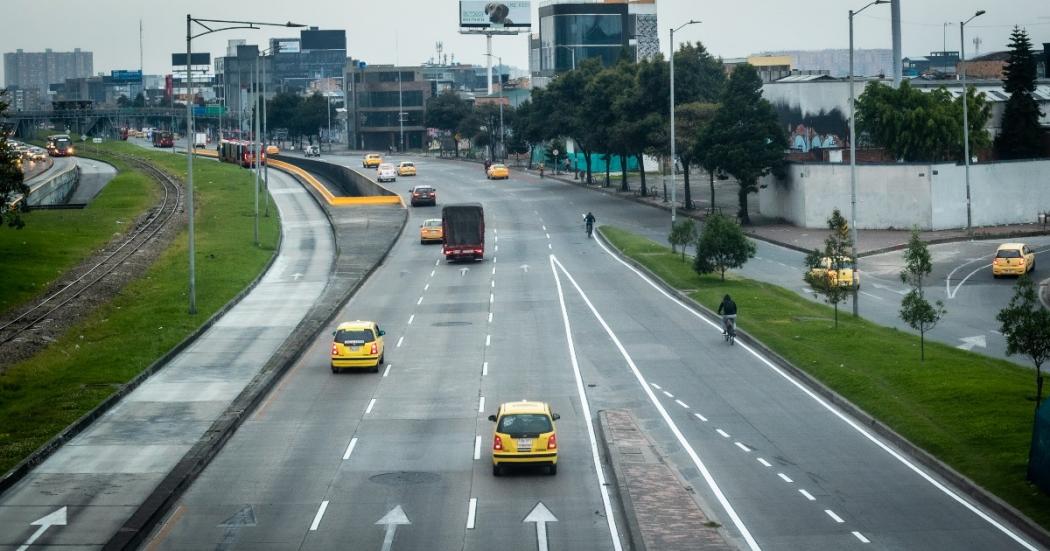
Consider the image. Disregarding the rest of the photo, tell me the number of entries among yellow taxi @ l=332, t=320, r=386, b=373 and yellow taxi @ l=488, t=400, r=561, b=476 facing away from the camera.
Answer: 2

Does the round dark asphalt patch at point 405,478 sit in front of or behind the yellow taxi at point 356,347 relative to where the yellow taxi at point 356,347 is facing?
behind

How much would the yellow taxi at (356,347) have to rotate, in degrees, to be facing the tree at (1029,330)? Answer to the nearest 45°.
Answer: approximately 135° to its right

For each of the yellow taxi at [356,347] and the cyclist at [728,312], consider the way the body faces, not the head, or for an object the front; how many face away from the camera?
2

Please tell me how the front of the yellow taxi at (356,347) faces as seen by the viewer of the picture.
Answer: facing away from the viewer

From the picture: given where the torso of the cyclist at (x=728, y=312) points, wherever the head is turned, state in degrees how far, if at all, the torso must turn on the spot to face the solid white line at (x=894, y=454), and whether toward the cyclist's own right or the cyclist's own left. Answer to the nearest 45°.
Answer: approximately 180°

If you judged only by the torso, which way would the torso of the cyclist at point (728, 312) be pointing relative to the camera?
away from the camera

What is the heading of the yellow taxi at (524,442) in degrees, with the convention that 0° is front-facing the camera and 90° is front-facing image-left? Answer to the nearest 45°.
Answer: approximately 180°
